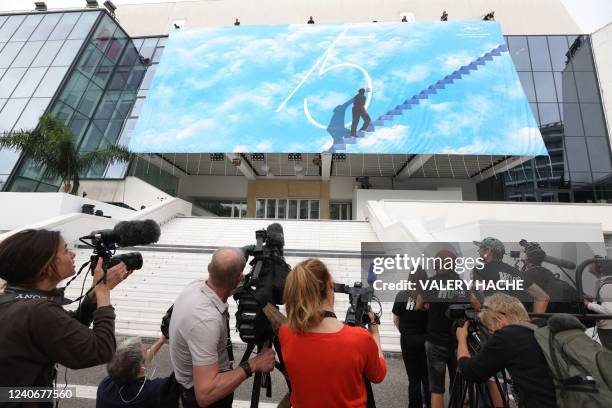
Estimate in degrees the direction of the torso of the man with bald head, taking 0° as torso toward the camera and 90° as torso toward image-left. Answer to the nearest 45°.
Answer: approximately 225°

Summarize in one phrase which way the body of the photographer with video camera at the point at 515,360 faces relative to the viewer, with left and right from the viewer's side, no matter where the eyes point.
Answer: facing away from the viewer and to the left of the viewer

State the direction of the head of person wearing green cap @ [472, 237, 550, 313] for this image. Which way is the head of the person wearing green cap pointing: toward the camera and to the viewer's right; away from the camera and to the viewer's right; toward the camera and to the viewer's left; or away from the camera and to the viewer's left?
toward the camera and to the viewer's left

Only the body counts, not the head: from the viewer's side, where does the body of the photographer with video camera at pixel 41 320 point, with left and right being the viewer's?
facing away from the viewer and to the right of the viewer

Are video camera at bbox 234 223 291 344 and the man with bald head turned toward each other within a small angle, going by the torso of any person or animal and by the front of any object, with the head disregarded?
no

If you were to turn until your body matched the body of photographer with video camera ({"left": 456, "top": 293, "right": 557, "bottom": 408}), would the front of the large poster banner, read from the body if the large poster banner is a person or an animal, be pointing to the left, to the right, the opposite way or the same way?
the opposite way

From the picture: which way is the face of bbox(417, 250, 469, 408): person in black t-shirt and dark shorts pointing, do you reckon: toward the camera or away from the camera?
away from the camera

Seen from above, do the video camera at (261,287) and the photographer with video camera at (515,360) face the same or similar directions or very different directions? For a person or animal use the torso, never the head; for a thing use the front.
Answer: same or similar directions

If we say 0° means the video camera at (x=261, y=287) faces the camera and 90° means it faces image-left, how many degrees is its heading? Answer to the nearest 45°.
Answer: approximately 180°

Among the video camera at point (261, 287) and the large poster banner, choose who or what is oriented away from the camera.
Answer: the video camera

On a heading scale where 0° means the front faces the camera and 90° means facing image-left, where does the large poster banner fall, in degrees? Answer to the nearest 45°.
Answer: approximately 0°
